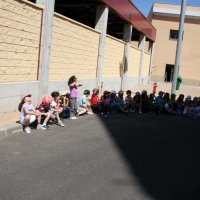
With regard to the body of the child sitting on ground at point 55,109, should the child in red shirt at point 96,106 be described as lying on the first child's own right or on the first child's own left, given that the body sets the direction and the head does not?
on the first child's own left

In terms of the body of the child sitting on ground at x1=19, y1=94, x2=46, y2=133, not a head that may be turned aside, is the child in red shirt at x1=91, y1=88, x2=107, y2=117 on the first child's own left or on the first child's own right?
on the first child's own left

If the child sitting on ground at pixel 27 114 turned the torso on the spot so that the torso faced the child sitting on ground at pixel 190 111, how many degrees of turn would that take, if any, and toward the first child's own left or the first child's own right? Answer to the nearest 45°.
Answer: approximately 90° to the first child's own left

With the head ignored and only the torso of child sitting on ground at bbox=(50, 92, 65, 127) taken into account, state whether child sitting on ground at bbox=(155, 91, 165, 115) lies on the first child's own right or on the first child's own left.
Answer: on the first child's own left

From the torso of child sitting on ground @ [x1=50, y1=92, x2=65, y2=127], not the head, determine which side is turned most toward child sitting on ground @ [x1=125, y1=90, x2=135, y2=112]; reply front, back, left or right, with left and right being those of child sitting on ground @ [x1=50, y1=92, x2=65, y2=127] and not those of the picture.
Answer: left

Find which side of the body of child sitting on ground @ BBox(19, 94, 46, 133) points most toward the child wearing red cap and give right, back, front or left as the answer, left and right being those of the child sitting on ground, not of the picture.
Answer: left

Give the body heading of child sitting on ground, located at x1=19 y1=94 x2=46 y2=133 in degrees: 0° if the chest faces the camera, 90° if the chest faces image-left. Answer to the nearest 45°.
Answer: approximately 315°

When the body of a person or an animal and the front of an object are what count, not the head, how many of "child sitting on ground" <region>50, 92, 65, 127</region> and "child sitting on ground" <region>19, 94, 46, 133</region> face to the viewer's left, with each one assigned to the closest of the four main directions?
0

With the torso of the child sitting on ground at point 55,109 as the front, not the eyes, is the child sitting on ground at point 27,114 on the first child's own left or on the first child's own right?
on the first child's own right

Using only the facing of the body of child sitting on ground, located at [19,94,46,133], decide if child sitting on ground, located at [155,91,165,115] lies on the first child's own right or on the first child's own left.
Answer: on the first child's own left

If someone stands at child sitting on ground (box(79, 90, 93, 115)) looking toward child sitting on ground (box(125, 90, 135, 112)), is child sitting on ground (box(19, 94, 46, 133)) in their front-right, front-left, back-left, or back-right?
back-right
